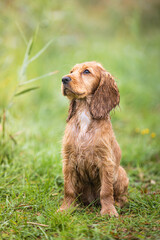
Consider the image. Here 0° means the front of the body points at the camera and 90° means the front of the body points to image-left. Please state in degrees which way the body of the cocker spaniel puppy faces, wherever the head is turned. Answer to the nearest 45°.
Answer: approximately 45°
